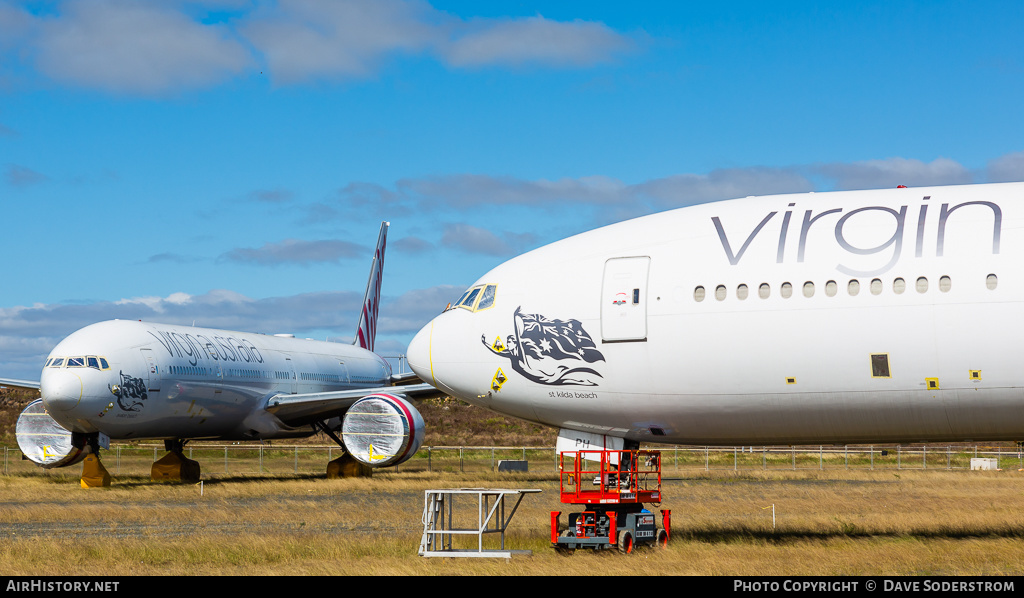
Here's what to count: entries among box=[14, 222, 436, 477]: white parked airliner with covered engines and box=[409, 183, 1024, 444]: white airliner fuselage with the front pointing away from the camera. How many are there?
0

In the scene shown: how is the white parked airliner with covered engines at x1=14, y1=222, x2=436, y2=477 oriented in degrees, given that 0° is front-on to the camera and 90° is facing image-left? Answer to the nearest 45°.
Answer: approximately 45°

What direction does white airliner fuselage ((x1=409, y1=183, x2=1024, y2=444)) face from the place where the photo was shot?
facing to the left of the viewer

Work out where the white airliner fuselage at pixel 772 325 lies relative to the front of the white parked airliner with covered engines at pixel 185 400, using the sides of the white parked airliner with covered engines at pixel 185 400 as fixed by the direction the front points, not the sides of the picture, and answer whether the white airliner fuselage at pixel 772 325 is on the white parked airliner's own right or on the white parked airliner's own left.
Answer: on the white parked airliner's own left

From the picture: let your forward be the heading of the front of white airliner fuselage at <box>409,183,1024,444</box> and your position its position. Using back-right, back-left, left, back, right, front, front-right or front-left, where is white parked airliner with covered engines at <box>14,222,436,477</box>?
front-right

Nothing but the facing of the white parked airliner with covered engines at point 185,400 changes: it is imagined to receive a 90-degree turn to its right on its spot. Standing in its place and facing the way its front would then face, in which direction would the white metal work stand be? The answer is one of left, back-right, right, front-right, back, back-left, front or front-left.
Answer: back-left
